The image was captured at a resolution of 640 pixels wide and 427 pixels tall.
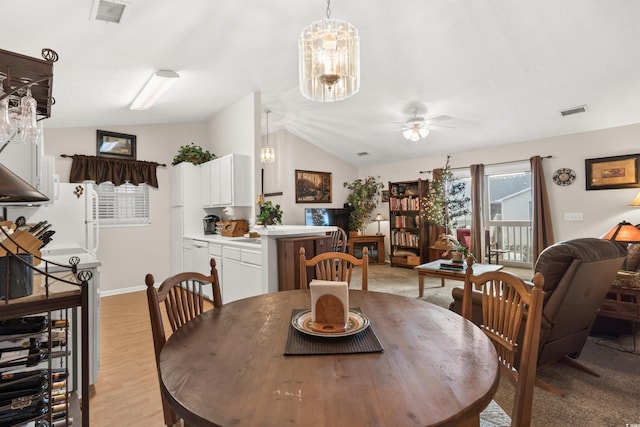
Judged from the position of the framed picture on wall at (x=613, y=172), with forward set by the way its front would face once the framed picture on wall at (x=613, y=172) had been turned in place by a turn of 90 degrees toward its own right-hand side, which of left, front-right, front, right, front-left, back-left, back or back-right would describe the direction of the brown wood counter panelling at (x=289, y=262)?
left

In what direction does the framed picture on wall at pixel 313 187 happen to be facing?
toward the camera

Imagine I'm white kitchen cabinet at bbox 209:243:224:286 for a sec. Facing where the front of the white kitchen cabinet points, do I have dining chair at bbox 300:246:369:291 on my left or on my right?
on my left

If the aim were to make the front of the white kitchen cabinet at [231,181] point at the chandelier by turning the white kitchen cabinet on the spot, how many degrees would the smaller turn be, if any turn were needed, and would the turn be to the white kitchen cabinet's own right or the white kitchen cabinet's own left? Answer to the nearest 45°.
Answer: approximately 45° to the white kitchen cabinet's own left

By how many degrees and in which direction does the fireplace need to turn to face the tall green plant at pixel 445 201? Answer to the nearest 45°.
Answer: approximately 45° to its left

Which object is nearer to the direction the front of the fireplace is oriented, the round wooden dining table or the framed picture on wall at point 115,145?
the round wooden dining table

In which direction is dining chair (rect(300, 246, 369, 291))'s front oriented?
toward the camera

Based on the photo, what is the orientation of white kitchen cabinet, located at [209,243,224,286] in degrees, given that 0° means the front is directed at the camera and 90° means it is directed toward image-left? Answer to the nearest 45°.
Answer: approximately 45°

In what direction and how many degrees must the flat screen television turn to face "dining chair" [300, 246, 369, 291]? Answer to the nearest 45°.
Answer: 0° — it already faces it

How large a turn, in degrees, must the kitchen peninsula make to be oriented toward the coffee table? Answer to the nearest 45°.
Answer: approximately 135° to its left

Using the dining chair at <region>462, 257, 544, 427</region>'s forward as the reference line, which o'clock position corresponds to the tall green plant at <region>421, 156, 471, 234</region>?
The tall green plant is roughly at 4 o'clock from the dining chair.

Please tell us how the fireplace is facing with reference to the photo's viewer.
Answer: facing the viewer

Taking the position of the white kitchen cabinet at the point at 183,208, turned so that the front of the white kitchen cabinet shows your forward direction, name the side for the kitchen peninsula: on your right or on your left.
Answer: on your left

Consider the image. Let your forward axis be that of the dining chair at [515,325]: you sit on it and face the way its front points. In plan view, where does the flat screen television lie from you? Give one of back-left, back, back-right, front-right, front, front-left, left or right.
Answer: right

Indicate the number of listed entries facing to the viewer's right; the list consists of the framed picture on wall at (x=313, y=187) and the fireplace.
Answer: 0

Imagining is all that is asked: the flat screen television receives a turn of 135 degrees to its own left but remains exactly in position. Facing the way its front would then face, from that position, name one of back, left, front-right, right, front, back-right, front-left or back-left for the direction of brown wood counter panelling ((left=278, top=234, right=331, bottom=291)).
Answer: back-right

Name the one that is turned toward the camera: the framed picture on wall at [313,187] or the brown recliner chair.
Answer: the framed picture on wall

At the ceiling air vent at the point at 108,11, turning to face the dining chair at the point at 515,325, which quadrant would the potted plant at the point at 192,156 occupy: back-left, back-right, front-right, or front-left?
back-left

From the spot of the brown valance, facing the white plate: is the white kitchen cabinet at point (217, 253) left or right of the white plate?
left

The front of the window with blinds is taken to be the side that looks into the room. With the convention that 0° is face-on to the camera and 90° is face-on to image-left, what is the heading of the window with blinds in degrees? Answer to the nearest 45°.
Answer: approximately 0°

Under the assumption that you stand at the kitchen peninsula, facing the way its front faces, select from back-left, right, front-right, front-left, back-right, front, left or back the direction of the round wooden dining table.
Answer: front-left
